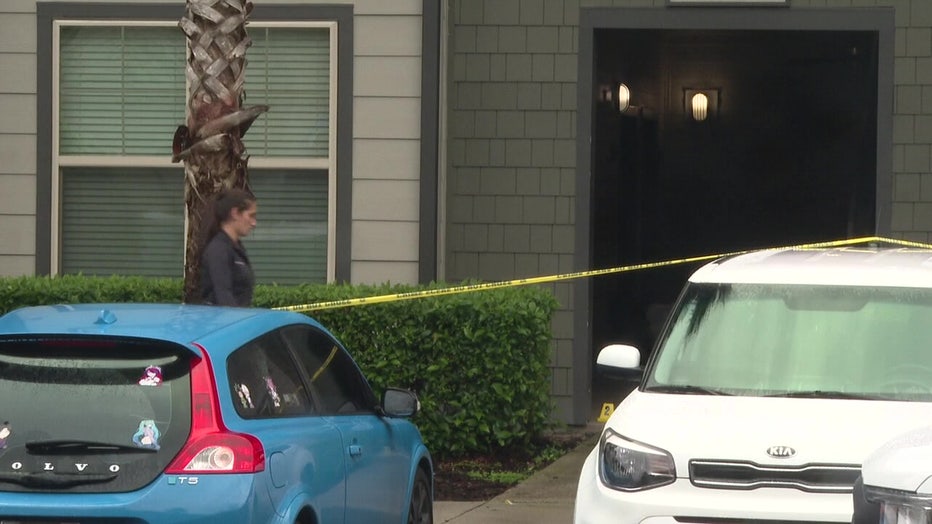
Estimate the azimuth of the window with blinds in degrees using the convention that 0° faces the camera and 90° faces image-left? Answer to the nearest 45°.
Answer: approximately 0°

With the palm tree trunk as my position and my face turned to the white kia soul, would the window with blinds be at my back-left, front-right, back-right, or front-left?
back-left

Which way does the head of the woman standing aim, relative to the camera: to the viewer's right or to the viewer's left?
to the viewer's right

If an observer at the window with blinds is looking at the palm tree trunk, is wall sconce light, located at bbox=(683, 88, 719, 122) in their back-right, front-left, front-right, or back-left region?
back-left

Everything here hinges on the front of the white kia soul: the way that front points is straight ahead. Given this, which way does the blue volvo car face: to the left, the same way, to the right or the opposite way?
the opposite way

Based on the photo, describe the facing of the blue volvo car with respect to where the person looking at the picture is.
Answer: facing away from the viewer and to the right of the viewer

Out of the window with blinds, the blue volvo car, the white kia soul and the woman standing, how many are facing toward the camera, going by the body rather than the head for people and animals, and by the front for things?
2

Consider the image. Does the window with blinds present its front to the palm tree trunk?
yes

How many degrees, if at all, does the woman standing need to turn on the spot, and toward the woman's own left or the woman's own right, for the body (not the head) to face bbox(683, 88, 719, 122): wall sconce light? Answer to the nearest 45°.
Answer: approximately 45° to the woman's own left

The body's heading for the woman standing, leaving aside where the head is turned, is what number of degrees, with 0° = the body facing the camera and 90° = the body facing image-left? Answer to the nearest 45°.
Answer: approximately 270°

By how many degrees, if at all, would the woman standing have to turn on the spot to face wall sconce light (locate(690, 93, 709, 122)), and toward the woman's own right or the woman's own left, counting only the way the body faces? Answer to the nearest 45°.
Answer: approximately 45° to the woman's own left

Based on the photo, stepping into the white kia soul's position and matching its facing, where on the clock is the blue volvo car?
The blue volvo car is roughly at 2 o'clock from the white kia soul.

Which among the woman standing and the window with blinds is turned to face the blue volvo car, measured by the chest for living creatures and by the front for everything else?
the window with blinds

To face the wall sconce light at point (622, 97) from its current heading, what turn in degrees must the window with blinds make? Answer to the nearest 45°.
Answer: approximately 135° to its left
